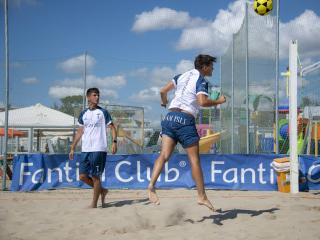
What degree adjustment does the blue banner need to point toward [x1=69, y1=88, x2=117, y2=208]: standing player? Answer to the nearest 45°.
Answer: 0° — it already faces them

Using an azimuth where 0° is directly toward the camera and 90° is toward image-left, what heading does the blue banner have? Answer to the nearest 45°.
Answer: approximately 0°

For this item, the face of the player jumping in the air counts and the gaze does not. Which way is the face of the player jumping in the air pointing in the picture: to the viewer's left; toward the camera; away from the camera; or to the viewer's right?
to the viewer's right

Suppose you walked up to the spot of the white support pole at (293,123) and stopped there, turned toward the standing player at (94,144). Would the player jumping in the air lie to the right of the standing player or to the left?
left

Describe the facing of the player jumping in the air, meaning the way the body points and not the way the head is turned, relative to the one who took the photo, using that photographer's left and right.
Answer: facing away from the viewer and to the right of the viewer

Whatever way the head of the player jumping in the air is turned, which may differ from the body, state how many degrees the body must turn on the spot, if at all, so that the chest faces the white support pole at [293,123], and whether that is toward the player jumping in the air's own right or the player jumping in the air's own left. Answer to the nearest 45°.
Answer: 0° — they already face it

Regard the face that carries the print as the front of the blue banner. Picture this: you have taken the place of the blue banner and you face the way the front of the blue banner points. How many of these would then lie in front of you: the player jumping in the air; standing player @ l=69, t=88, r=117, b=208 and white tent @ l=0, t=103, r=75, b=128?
2

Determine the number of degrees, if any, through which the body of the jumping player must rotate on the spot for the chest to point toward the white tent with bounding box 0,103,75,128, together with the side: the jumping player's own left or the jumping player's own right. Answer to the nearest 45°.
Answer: approximately 90° to the jumping player's own left

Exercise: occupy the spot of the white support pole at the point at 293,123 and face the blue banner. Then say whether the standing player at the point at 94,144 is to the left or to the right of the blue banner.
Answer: left

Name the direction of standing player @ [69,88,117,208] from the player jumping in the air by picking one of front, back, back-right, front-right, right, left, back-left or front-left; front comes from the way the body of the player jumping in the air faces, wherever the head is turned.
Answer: left

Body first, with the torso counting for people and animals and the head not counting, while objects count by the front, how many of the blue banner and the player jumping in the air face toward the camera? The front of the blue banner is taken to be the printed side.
1
